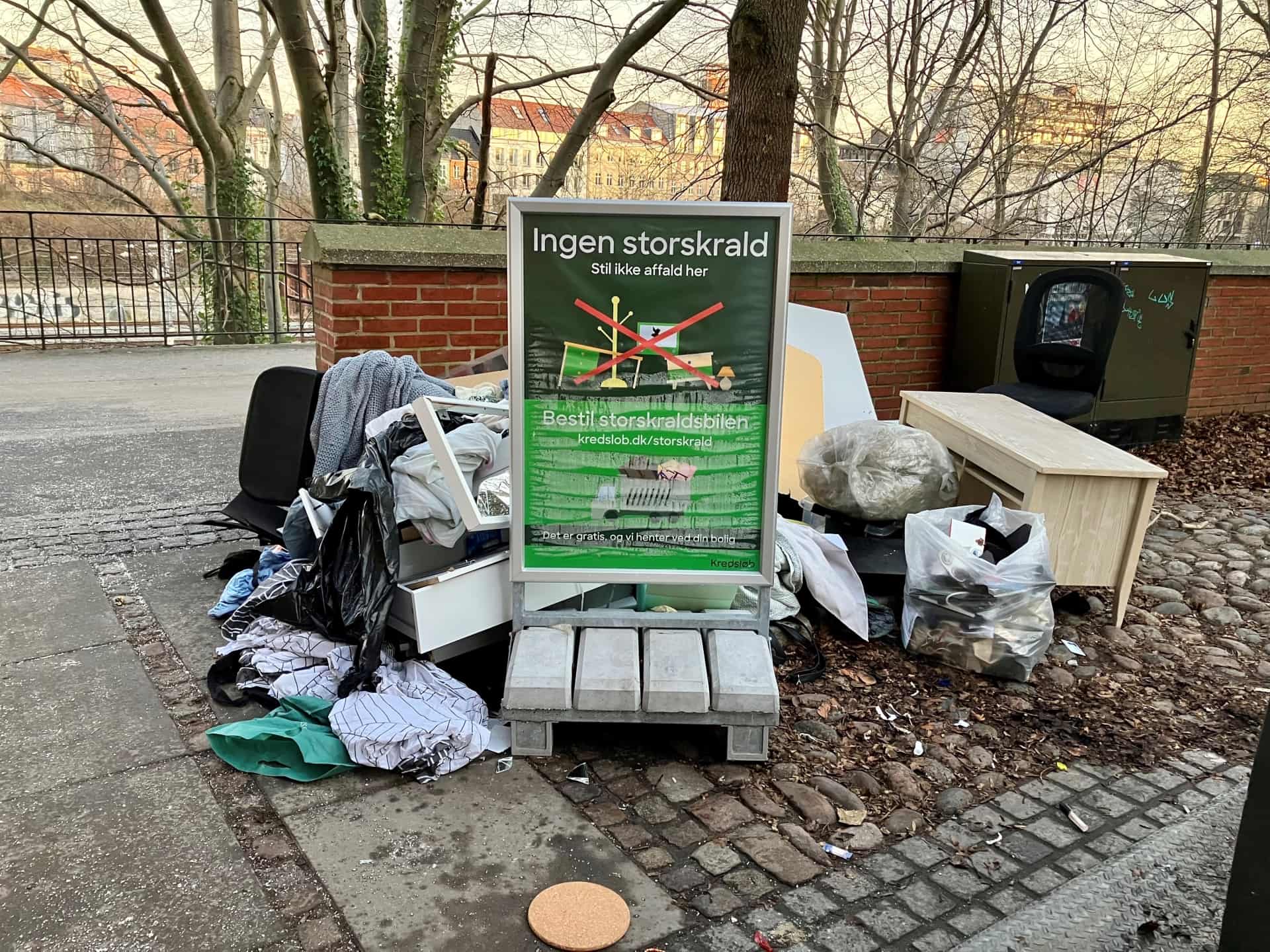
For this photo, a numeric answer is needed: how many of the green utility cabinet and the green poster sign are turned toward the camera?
2

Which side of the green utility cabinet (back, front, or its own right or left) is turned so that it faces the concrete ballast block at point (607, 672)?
front

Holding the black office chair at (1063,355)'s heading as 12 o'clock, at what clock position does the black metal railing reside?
The black metal railing is roughly at 2 o'clock from the black office chair.

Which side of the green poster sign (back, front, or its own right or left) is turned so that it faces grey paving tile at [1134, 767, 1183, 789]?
left

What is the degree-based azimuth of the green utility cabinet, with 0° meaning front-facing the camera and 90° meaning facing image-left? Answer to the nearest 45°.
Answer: approximately 0°

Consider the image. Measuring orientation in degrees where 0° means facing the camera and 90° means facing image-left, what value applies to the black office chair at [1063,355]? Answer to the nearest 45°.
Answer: approximately 45°

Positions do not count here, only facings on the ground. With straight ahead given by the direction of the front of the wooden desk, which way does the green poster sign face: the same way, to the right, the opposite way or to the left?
to the left

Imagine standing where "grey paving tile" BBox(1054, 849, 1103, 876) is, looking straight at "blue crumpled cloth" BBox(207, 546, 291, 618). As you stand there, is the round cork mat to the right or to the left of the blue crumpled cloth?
left

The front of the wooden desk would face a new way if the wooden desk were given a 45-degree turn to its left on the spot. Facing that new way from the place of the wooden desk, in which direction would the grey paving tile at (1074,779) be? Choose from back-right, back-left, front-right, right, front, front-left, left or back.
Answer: front
